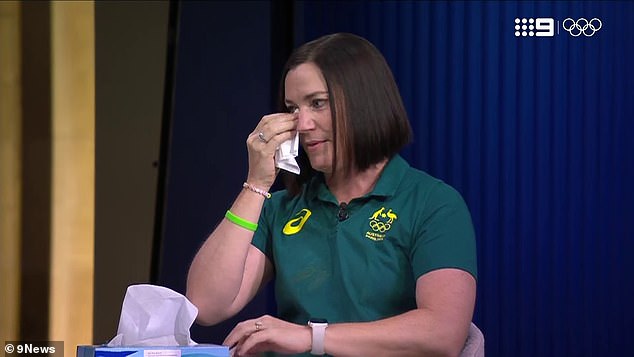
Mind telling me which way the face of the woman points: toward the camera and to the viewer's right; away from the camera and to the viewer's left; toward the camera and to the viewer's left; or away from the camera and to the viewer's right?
toward the camera and to the viewer's left

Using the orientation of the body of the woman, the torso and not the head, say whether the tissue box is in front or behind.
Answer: in front
